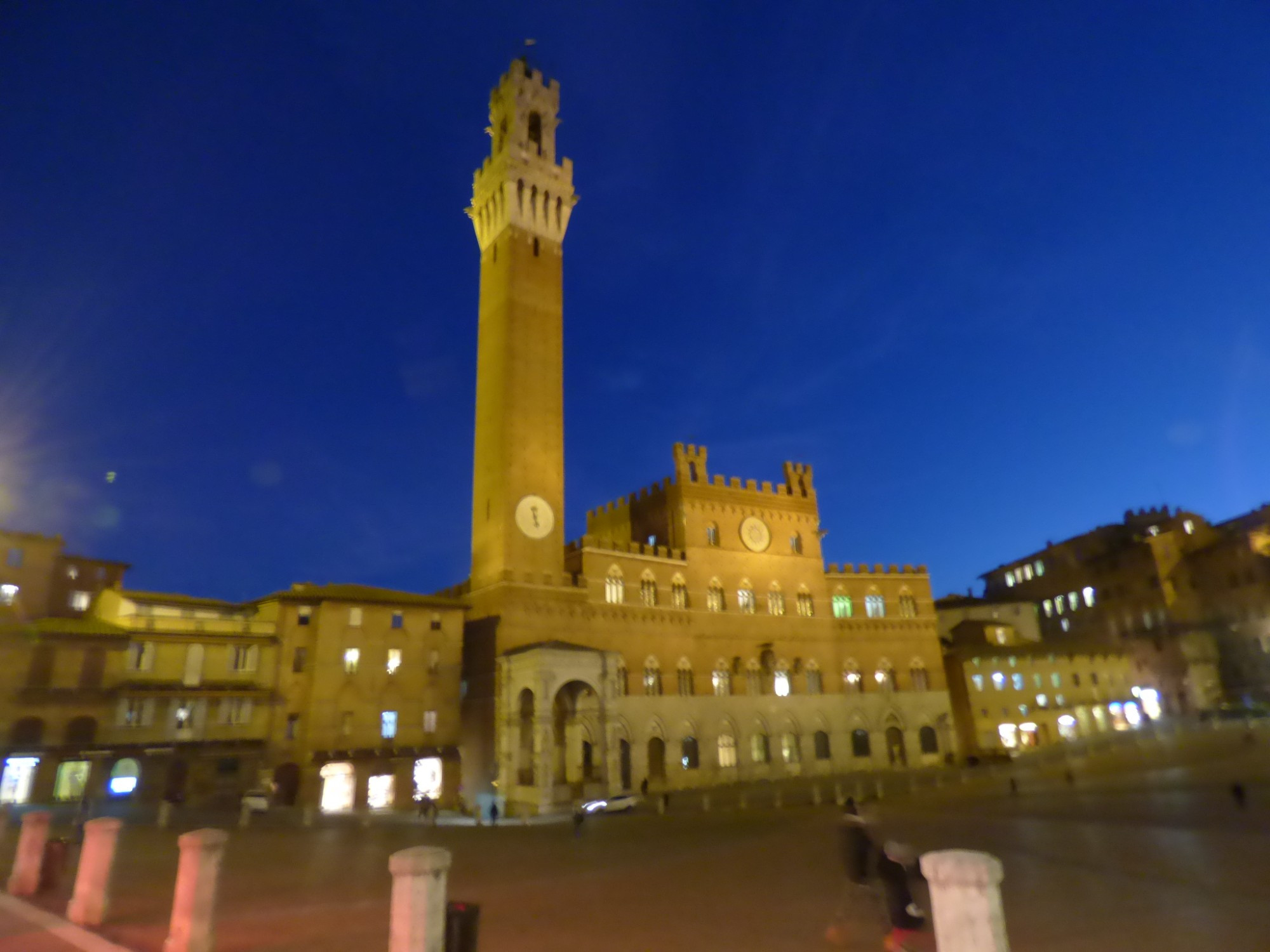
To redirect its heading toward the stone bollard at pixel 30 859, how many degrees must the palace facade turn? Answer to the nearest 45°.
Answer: approximately 45° to its right

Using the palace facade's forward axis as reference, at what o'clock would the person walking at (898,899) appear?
The person walking is roughly at 1 o'clock from the palace facade.

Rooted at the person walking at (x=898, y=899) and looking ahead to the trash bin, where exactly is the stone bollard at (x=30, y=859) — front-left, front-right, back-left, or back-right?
front-right

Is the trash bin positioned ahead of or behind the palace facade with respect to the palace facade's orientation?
ahead

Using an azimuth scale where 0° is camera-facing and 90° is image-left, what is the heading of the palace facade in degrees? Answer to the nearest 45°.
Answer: approximately 315°

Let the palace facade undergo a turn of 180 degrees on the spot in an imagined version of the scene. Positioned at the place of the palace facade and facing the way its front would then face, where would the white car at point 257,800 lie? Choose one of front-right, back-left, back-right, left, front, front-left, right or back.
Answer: left

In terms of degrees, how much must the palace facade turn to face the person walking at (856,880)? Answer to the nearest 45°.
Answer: approximately 45° to its right

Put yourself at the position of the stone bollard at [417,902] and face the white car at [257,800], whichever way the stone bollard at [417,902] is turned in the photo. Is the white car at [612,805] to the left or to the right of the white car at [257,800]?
right

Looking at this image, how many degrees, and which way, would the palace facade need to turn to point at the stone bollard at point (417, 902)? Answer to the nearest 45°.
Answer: approximately 45° to its right

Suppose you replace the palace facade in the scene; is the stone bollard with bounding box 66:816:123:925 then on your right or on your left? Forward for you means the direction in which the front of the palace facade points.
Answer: on your right
